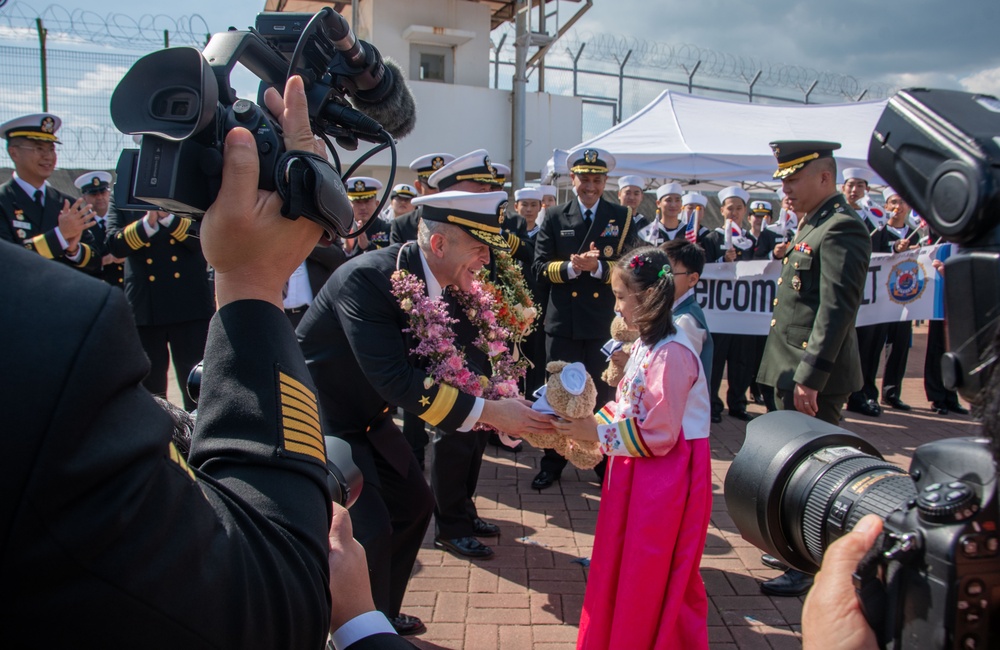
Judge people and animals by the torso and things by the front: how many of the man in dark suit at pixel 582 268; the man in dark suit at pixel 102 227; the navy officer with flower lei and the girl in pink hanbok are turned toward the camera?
2

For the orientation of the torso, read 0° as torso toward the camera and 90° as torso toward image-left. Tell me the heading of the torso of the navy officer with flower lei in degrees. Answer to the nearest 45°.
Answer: approximately 270°

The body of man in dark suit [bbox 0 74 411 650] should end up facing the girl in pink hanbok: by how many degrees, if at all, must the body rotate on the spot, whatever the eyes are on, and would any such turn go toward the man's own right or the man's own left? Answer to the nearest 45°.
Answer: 0° — they already face them

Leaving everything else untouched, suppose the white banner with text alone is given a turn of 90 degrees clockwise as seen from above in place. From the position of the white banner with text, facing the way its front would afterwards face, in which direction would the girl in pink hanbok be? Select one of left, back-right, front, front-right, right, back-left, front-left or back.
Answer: left

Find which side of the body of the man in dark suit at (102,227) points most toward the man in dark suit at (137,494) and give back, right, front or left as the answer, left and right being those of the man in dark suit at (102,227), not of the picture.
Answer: front

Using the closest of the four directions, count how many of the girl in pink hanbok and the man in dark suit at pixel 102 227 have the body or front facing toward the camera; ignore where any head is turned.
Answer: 1

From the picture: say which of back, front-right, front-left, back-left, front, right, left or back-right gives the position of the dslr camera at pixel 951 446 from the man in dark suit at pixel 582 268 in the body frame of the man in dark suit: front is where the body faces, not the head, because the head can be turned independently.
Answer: front

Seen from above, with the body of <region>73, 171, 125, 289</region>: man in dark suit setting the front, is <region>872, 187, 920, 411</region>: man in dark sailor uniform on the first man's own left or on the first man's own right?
on the first man's own left

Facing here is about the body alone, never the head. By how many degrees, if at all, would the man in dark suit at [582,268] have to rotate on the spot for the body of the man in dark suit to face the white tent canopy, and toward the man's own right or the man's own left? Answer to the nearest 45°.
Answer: approximately 180°

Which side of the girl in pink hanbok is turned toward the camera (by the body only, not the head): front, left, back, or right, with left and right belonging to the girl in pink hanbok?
left

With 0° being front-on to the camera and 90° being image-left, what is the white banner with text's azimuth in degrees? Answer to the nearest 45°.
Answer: approximately 0°

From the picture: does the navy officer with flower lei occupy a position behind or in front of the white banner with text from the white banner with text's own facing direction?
in front

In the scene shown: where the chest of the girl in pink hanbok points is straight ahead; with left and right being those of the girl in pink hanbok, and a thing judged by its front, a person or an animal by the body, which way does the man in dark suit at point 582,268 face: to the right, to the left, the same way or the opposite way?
to the left

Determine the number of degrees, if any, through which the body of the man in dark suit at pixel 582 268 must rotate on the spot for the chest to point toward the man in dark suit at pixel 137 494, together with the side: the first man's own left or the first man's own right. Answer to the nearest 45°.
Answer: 0° — they already face them
